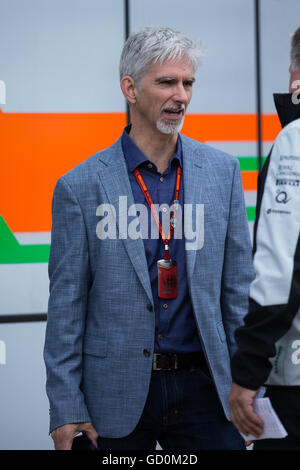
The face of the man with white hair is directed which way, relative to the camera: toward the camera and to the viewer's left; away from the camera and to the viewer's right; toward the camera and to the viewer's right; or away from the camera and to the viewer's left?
toward the camera and to the viewer's right

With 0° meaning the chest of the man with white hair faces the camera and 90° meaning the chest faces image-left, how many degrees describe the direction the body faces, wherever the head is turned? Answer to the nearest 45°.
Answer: approximately 315°
